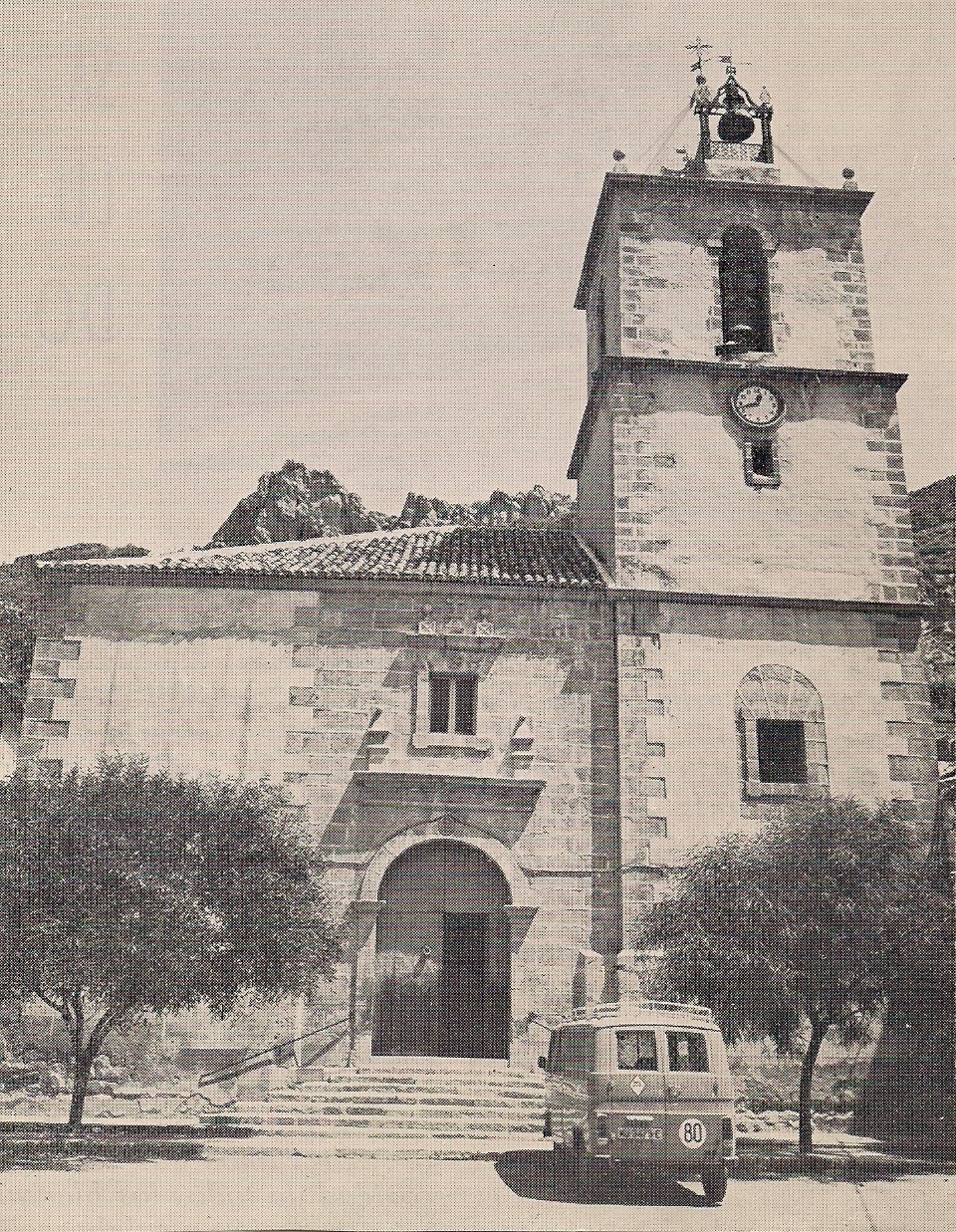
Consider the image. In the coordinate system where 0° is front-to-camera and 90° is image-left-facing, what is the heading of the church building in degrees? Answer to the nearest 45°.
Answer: approximately 0°

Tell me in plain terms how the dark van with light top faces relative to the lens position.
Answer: facing away from the viewer and to the left of the viewer
